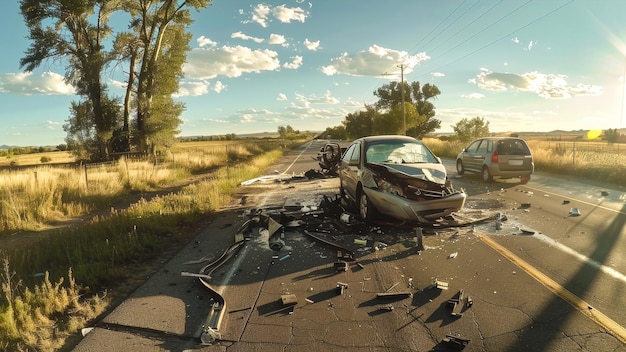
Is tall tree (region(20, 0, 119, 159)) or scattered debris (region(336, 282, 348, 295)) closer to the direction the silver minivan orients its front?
the tall tree

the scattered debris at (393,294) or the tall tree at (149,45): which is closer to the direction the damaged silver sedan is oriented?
the scattered debris

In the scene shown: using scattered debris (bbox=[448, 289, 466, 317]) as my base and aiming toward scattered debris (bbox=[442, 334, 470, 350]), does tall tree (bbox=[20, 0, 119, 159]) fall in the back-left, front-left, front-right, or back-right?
back-right

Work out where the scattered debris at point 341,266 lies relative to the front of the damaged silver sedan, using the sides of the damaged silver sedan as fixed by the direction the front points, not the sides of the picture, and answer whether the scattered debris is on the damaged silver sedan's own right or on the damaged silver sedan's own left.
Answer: on the damaged silver sedan's own right

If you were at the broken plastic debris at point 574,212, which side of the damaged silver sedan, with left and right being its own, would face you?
left

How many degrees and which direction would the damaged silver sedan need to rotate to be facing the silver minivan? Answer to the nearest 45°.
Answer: approximately 90° to its left

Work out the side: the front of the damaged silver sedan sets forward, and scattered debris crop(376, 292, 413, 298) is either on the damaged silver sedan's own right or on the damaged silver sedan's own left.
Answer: on the damaged silver sedan's own right

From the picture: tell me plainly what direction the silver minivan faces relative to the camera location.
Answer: facing away from the viewer and to the left of the viewer

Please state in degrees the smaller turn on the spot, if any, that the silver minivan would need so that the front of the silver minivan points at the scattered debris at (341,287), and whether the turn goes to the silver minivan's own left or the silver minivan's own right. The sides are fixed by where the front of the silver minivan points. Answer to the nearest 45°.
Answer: approximately 135° to the silver minivan's own left

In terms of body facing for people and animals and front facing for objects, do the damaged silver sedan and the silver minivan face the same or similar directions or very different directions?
very different directions

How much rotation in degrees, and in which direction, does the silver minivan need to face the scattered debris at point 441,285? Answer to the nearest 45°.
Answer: approximately 135° to its left

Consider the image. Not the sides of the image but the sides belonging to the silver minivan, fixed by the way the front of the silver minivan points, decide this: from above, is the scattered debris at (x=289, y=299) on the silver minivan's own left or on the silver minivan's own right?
on the silver minivan's own left
